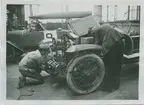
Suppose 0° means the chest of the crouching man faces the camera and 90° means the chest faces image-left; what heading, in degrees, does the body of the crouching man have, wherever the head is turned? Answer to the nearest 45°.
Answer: approximately 270°
